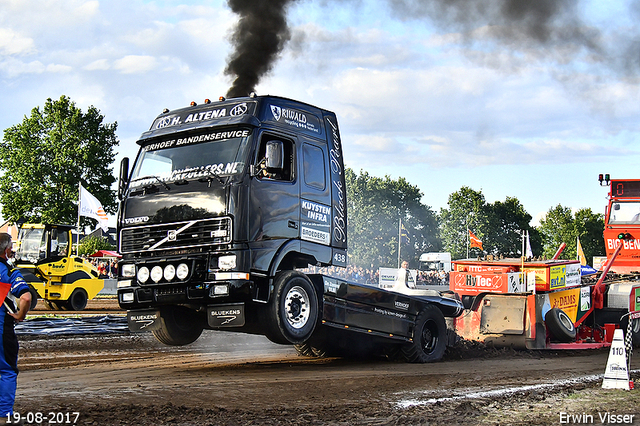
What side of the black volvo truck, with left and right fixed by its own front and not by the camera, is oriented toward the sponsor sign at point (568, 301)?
back

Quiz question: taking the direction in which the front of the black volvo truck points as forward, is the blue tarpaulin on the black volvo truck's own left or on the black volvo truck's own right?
on the black volvo truck's own right

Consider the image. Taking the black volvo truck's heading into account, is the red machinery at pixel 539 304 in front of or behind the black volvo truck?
behind

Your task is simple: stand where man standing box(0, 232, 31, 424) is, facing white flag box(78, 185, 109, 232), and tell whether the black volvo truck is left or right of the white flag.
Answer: right

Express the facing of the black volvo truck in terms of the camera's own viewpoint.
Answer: facing the viewer and to the left of the viewer

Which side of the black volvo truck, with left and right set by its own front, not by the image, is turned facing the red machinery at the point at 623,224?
back

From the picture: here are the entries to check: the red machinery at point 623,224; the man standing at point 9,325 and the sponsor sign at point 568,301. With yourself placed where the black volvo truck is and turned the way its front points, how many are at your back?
2

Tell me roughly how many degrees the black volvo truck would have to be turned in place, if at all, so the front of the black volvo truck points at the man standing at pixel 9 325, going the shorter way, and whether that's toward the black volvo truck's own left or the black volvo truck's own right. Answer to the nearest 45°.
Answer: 0° — it already faces them

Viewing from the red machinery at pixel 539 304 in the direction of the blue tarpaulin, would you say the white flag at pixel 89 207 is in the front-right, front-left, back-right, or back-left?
front-right
